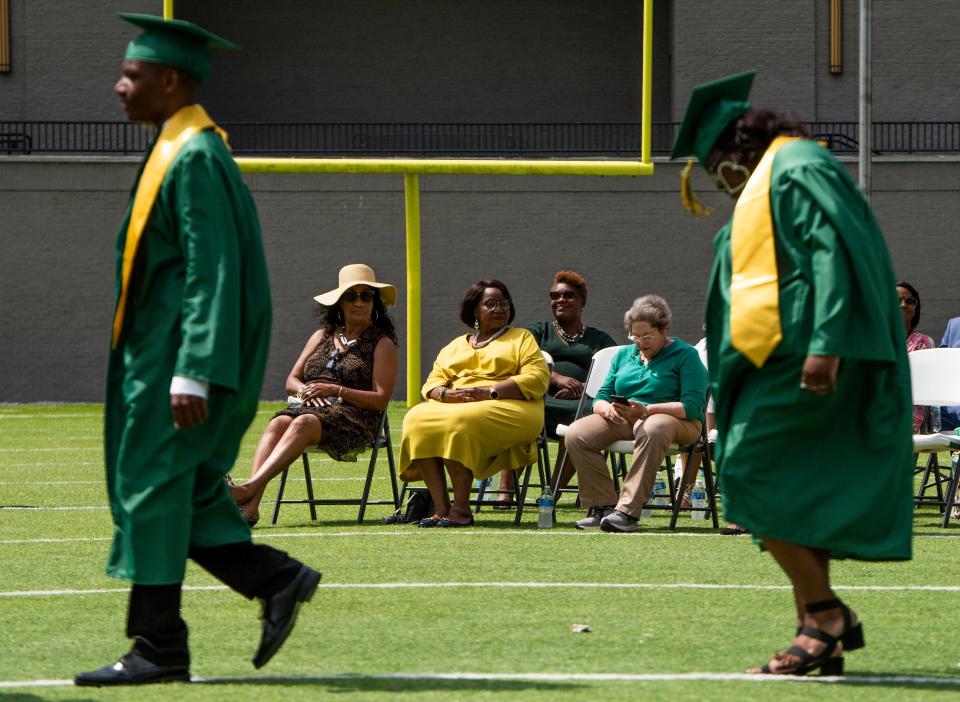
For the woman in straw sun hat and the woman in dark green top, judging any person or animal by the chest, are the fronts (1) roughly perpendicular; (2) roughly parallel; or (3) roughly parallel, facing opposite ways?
roughly parallel

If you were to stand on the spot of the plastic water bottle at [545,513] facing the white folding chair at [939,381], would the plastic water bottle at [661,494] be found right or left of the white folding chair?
left

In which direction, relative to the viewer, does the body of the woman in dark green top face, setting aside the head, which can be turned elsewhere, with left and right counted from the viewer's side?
facing the viewer and to the left of the viewer

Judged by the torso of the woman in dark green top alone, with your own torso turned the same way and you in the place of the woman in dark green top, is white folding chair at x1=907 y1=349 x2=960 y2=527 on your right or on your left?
on your left

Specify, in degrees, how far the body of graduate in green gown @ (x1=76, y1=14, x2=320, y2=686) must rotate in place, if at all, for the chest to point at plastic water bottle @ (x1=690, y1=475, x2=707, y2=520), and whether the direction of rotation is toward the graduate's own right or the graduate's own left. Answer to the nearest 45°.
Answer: approximately 135° to the graduate's own right

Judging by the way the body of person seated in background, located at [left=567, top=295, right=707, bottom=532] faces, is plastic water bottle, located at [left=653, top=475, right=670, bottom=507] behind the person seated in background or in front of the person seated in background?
behind

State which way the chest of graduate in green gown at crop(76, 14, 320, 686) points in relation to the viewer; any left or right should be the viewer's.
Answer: facing to the left of the viewer

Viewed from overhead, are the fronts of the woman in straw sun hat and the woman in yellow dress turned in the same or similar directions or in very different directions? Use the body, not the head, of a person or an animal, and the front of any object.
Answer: same or similar directions

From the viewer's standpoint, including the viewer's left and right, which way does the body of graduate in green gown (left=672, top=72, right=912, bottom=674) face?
facing to the left of the viewer

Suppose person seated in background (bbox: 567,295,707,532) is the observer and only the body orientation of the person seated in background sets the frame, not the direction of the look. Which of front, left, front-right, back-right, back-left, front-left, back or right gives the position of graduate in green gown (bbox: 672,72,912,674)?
front-left
